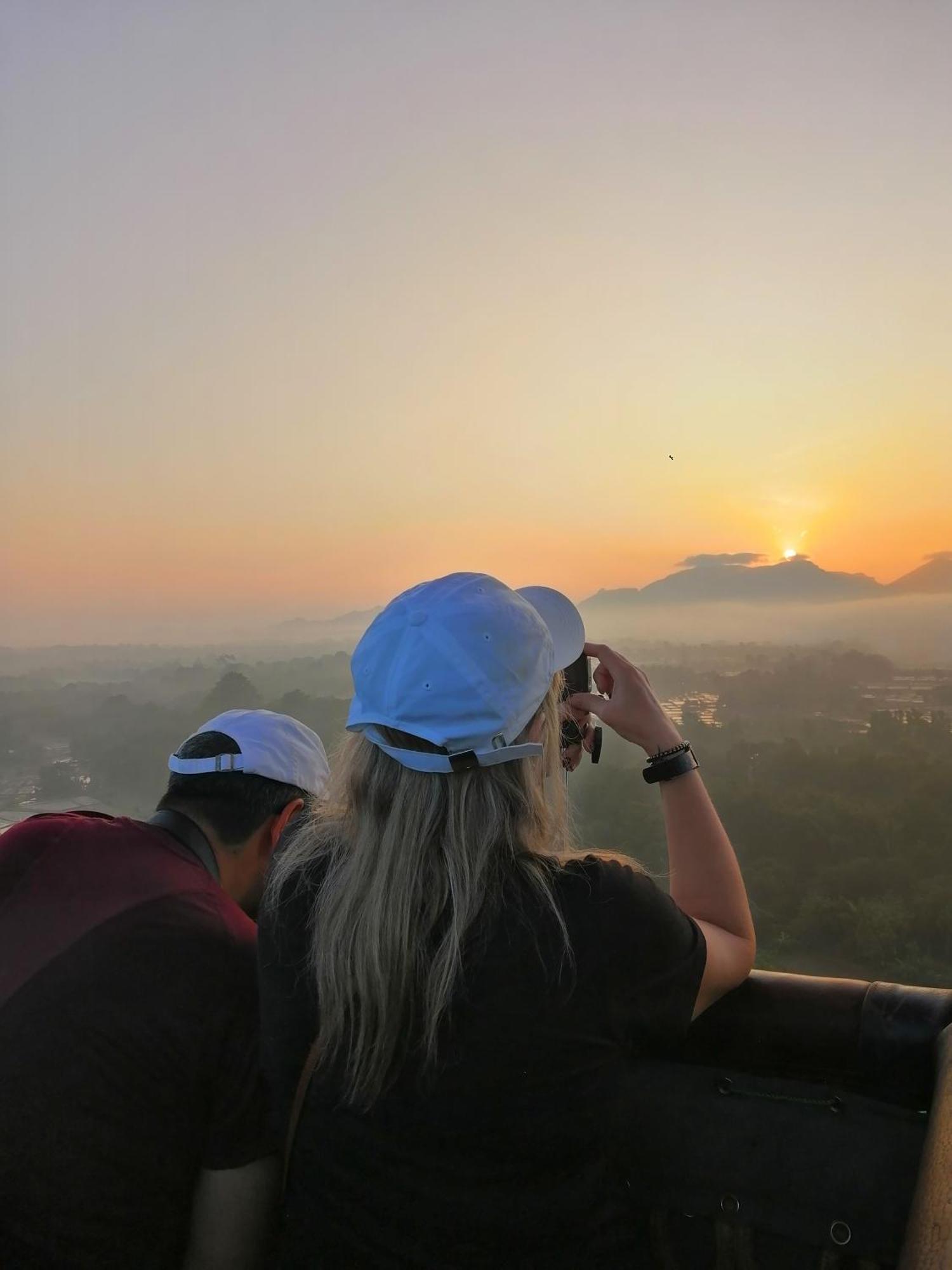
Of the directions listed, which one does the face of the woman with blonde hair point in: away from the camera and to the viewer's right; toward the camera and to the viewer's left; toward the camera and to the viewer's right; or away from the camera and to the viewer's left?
away from the camera and to the viewer's right

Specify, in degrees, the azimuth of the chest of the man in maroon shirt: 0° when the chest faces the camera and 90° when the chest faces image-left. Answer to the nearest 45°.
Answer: approximately 225°

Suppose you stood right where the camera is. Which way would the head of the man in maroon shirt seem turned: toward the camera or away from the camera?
away from the camera
